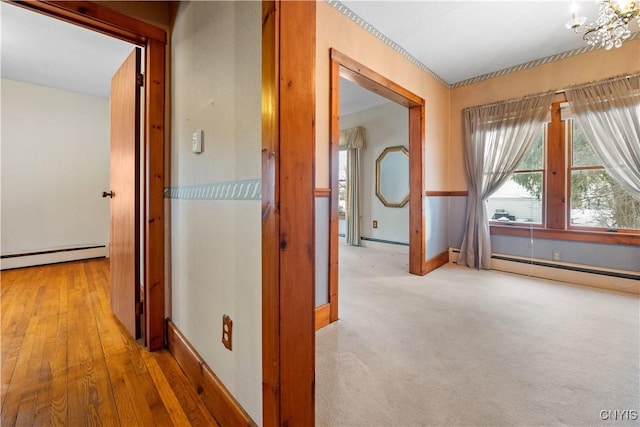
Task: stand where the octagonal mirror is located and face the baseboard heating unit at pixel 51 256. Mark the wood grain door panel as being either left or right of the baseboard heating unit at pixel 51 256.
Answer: left

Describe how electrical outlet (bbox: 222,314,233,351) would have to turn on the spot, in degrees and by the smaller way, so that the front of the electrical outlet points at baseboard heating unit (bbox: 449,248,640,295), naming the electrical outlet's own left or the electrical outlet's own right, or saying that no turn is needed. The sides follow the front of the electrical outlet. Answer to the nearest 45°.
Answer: approximately 135° to the electrical outlet's own left
